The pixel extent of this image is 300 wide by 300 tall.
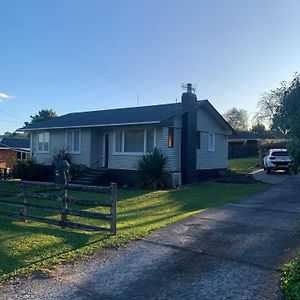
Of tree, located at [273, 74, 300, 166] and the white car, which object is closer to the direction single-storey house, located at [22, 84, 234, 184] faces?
the tree

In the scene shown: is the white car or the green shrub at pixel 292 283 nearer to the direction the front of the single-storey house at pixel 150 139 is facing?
the green shrub

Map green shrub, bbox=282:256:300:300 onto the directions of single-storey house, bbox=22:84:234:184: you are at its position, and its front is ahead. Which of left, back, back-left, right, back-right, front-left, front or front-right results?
front-left

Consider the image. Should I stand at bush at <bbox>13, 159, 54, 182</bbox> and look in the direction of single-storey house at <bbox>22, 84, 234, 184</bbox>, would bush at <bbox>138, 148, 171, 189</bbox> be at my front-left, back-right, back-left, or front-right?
front-right

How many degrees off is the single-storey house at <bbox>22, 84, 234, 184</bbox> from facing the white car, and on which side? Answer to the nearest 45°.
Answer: approximately 135° to its left

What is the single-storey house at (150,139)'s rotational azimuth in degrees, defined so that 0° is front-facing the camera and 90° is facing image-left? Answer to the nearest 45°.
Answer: approximately 45°

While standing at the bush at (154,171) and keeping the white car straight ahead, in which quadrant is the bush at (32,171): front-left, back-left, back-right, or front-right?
back-left

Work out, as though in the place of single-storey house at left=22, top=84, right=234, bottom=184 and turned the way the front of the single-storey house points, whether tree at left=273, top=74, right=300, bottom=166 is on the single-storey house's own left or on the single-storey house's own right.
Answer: on the single-storey house's own left

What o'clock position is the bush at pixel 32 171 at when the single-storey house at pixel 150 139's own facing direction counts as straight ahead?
The bush is roughly at 2 o'clock from the single-storey house.

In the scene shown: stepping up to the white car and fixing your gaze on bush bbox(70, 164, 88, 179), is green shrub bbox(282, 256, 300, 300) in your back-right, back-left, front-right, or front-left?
front-left

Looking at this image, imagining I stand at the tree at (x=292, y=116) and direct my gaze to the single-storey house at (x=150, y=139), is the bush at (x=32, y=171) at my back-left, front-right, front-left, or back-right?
front-left
